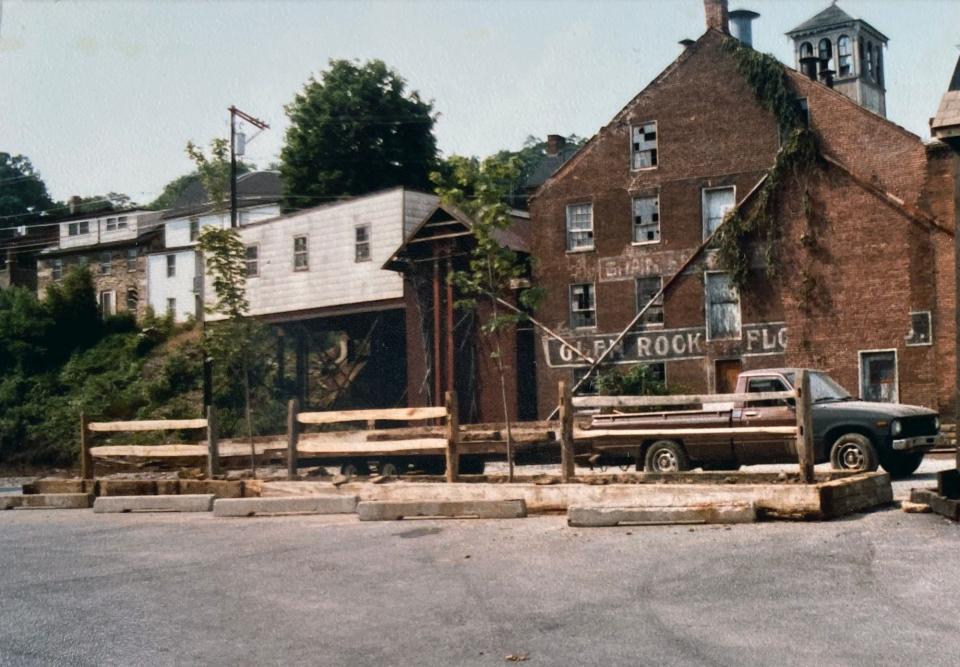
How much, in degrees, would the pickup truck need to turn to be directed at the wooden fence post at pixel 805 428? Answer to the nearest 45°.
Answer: approximately 45° to its right

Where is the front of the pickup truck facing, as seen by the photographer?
facing the viewer and to the right of the viewer

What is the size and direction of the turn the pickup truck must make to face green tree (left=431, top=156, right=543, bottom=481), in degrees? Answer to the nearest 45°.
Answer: approximately 135° to its right

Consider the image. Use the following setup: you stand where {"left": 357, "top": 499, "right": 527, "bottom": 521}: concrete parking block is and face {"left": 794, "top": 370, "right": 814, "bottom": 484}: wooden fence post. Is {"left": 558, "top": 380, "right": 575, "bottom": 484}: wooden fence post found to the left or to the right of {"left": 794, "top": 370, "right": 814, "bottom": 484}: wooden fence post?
left

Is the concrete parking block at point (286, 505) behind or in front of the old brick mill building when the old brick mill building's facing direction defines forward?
in front

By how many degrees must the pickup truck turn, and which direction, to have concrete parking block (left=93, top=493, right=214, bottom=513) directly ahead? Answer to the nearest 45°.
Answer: approximately 135° to its right

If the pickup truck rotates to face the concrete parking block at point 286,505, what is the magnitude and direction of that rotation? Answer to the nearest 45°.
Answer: approximately 90° to its right

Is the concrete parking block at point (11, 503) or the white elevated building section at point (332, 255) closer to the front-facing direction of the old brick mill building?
the concrete parking block

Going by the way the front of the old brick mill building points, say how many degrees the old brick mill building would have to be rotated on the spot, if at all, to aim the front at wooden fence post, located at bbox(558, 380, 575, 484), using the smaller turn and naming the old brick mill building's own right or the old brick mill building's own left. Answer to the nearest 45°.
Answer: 0° — it already faces it

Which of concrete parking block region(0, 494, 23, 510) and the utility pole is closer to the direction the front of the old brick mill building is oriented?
the concrete parking block

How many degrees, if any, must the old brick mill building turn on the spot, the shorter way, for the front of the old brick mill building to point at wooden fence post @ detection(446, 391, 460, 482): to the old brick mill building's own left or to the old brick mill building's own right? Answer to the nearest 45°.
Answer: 0° — it already faces it

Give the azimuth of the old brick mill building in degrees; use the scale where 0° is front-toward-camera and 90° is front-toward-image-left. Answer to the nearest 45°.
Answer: approximately 0°

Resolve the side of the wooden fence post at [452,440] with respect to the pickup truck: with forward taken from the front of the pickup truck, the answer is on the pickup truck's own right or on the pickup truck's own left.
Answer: on the pickup truck's own right

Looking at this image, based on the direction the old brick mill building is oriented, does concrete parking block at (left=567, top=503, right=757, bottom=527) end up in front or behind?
in front

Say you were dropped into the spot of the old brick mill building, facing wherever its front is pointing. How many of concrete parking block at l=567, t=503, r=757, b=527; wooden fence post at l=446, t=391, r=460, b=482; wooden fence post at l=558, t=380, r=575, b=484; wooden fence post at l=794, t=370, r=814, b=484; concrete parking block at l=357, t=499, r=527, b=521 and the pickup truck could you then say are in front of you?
6

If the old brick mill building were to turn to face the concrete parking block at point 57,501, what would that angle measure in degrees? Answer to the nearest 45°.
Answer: approximately 45° to its right

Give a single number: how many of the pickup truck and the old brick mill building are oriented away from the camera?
0
